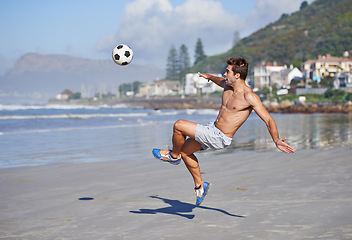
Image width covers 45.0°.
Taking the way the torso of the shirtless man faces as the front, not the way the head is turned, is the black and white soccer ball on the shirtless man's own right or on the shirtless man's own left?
on the shirtless man's own right

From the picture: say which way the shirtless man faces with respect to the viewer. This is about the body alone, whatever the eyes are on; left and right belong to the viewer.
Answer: facing the viewer and to the left of the viewer

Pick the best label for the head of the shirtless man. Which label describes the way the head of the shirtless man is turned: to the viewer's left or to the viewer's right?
to the viewer's left
